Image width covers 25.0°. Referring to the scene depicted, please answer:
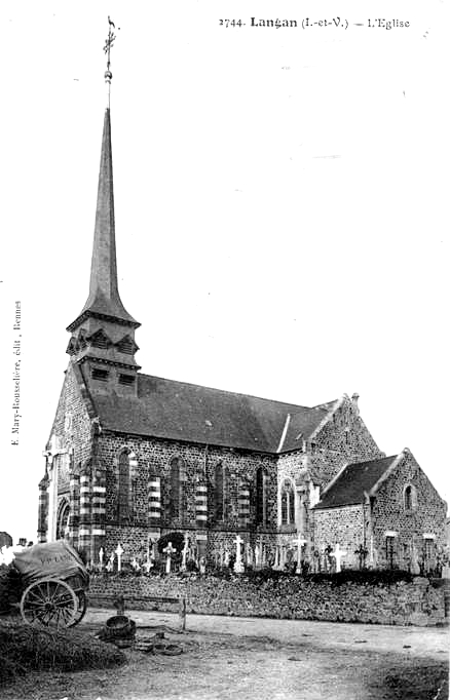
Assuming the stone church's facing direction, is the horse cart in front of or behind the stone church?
in front

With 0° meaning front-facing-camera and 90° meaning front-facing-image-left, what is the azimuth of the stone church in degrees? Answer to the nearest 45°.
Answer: approximately 45°
